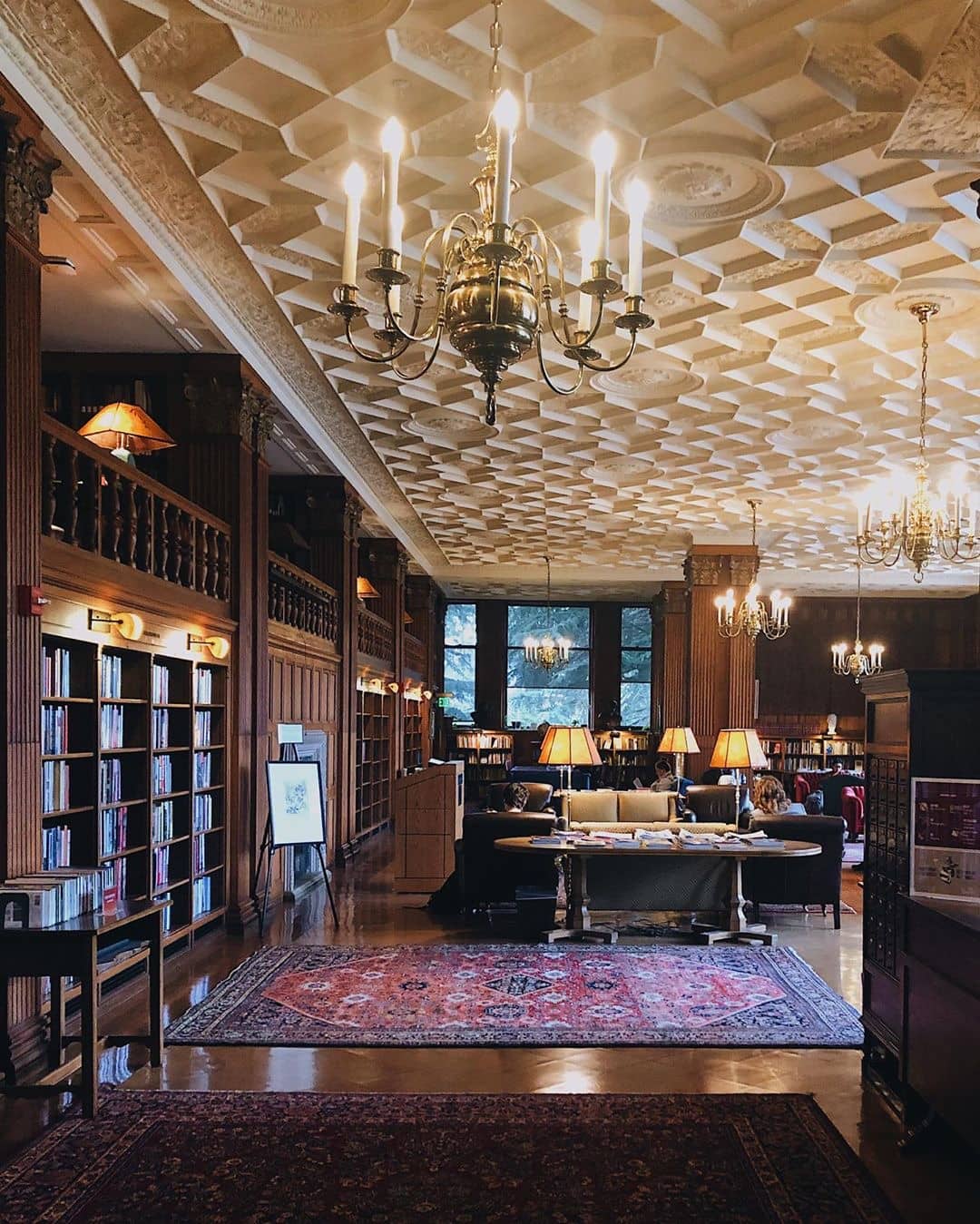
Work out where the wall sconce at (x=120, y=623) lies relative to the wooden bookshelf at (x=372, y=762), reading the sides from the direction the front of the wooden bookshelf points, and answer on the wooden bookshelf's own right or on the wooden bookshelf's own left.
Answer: on the wooden bookshelf's own right

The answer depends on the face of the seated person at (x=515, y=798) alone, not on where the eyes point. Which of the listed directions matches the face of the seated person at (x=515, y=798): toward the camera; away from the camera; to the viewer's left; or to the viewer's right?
away from the camera

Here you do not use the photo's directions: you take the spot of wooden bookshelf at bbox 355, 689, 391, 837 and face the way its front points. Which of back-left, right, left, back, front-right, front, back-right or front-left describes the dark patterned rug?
front-right

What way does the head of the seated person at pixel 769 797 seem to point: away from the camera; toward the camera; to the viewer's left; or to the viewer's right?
away from the camera

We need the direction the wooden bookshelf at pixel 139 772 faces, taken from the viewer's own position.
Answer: facing the viewer and to the right of the viewer

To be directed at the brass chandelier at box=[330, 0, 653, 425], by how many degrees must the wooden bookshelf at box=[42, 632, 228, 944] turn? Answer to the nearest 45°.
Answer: approximately 45° to its right

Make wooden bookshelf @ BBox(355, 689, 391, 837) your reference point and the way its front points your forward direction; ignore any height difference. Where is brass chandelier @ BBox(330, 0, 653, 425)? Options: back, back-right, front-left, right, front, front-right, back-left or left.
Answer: front-right

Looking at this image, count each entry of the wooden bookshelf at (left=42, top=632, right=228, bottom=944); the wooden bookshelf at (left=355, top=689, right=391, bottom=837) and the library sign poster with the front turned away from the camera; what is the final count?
0

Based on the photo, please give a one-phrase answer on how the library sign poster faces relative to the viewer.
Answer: facing the viewer

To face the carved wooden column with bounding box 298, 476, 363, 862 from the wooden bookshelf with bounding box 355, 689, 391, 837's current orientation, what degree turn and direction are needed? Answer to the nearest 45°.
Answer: approximately 45° to its right
